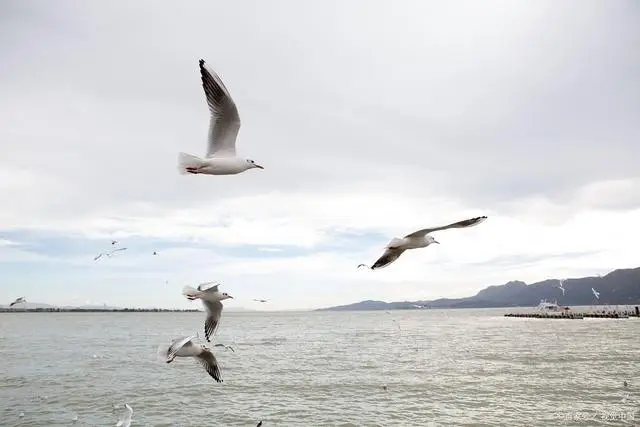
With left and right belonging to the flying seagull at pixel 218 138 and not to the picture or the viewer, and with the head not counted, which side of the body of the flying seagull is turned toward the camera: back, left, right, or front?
right

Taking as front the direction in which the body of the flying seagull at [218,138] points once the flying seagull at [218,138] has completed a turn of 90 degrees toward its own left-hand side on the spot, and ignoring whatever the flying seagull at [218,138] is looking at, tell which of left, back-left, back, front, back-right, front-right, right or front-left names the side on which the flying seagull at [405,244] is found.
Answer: right

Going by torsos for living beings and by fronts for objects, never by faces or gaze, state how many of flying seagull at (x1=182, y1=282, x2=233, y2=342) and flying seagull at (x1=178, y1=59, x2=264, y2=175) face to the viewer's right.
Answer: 2

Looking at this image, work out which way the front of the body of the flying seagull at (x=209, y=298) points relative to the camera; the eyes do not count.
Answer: to the viewer's right
